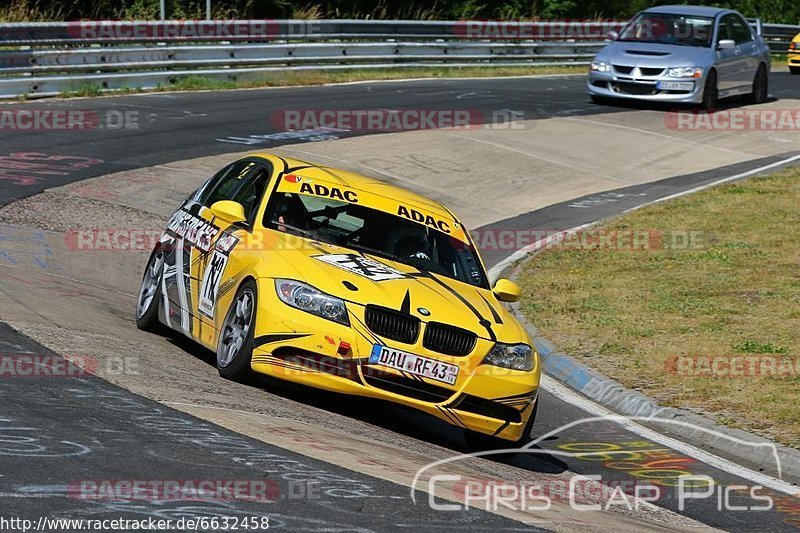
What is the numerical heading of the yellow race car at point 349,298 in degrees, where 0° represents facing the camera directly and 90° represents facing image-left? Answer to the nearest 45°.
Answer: approximately 315°

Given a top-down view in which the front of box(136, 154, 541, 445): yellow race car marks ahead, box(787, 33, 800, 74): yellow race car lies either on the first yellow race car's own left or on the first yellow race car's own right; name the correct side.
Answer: on the first yellow race car's own left

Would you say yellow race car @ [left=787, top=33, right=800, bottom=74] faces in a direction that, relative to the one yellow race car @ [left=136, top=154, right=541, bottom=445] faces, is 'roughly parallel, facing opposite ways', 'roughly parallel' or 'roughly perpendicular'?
roughly perpendicular

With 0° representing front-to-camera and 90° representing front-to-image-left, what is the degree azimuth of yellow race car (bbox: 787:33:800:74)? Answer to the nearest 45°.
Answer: approximately 45°

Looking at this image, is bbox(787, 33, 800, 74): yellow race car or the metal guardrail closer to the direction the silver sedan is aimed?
the metal guardrail

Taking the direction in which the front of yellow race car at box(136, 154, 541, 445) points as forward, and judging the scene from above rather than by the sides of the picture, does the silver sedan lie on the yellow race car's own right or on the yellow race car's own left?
on the yellow race car's own left
